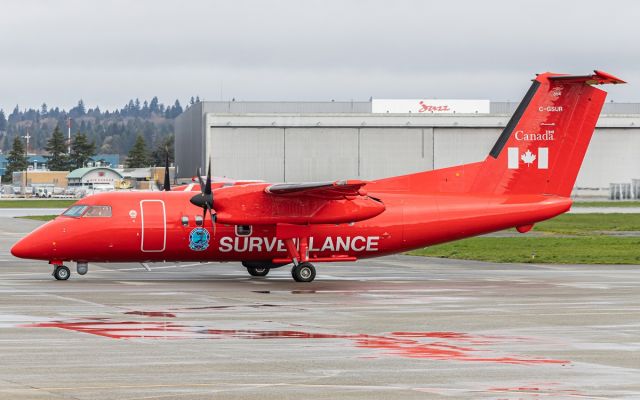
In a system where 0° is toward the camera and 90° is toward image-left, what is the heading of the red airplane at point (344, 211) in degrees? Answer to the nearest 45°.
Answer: approximately 90°
